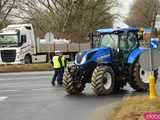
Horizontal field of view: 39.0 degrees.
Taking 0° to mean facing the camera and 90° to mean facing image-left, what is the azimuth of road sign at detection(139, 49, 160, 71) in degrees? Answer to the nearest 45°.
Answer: approximately 180°

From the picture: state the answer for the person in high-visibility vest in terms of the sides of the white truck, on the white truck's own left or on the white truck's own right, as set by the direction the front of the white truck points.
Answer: on the white truck's own left

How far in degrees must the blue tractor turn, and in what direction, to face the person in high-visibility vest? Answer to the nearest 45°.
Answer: approximately 90° to its right

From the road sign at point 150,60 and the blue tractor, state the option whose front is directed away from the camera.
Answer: the road sign

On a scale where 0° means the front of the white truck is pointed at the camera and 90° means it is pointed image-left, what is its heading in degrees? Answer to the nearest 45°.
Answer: approximately 45°

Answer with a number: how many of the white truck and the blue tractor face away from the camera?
0
